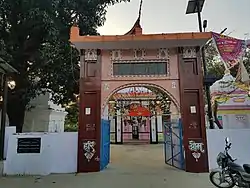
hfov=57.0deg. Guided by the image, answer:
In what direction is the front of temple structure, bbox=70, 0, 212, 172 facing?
toward the camera

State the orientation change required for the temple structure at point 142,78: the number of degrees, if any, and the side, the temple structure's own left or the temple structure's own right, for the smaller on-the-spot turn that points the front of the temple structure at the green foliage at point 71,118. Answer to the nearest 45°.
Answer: approximately 135° to the temple structure's own right

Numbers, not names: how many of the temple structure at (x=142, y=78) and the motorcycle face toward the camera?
1

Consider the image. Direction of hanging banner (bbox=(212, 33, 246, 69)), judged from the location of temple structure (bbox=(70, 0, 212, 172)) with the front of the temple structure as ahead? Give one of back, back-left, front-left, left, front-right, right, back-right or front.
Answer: left

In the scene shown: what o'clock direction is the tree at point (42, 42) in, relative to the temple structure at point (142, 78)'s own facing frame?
The tree is roughly at 4 o'clock from the temple structure.

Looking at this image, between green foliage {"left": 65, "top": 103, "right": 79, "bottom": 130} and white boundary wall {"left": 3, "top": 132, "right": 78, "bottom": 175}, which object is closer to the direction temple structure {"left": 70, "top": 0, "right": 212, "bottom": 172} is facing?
the white boundary wall

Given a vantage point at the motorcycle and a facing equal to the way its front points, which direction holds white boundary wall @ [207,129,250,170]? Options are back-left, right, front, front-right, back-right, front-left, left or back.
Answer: right

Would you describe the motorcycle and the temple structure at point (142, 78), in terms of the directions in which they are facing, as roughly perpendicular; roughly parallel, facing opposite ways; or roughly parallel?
roughly perpendicular

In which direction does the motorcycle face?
to the viewer's left

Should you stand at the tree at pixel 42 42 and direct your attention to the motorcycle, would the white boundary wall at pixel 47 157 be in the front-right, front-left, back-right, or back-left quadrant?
front-right

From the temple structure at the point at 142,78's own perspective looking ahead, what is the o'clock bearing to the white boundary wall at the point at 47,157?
The white boundary wall is roughly at 3 o'clock from the temple structure.

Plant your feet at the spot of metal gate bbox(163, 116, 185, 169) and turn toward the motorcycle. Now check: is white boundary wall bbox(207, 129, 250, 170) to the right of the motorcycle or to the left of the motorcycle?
left
